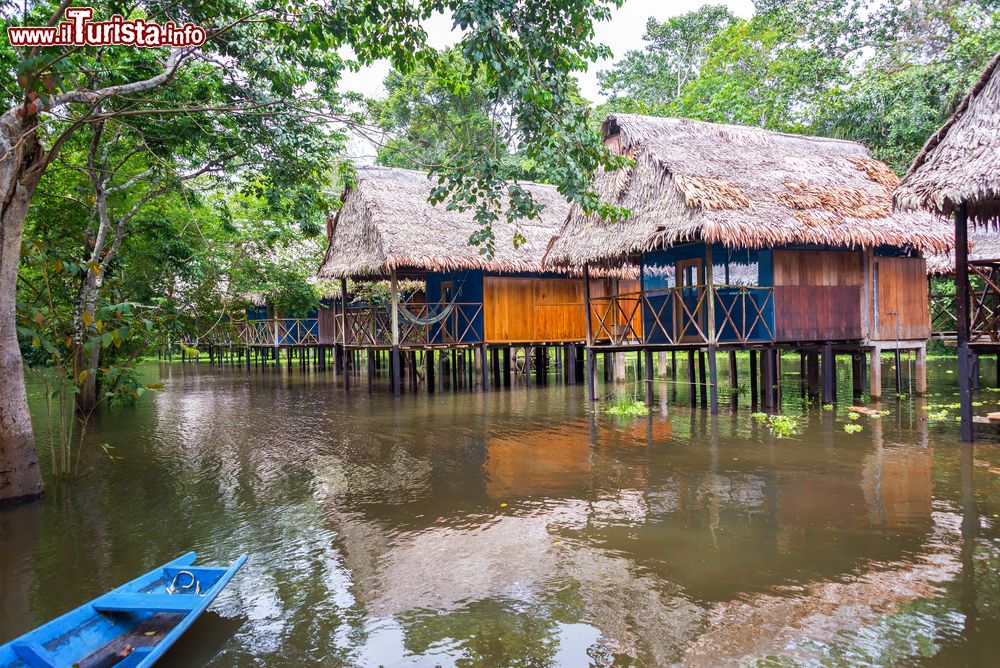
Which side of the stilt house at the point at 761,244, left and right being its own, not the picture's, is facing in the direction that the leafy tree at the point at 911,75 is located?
back

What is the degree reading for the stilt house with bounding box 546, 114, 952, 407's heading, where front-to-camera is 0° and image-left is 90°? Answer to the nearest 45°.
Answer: approximately 45°

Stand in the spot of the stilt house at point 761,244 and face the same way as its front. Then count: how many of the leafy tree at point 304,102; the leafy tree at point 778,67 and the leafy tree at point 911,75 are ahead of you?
1

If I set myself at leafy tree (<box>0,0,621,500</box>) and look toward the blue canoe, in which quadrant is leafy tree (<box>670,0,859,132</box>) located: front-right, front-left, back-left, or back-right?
back-left

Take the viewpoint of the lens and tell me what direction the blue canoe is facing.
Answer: facing away from the viewer and to the right of the viewer

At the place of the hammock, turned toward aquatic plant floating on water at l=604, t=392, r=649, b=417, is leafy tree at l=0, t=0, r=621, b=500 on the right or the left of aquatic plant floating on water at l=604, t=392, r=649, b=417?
right

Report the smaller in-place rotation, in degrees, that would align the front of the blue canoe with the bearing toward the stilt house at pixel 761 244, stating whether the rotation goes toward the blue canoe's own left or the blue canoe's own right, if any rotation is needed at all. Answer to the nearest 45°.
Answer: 0° — it already faces it

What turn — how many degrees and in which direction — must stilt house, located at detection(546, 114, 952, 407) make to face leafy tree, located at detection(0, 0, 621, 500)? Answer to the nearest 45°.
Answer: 0° — it already faces it

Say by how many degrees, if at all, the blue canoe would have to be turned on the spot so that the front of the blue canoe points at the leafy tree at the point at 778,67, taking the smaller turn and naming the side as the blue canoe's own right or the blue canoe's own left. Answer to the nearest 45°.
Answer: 0° — it already faces it

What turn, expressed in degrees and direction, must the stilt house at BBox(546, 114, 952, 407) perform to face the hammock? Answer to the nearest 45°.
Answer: approximately 45° to its right
